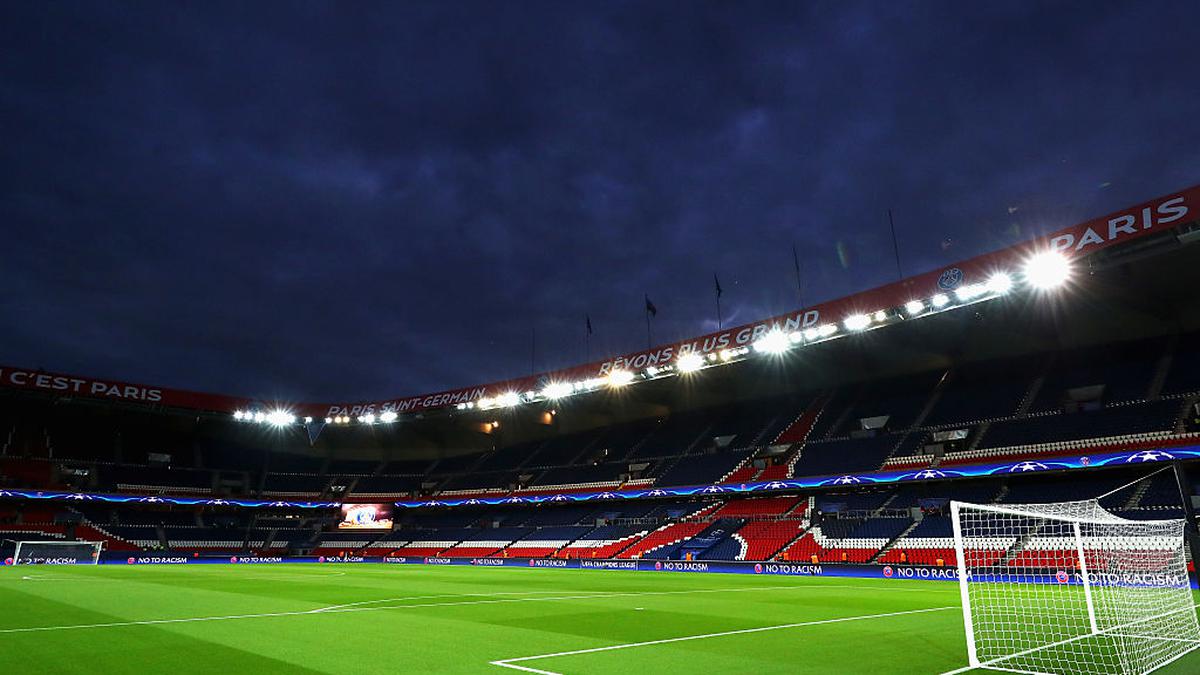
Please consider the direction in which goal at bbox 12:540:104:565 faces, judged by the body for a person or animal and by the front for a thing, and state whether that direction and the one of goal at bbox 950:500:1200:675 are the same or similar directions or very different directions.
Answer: very different directions

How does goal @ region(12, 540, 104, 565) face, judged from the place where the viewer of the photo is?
facing the viewer

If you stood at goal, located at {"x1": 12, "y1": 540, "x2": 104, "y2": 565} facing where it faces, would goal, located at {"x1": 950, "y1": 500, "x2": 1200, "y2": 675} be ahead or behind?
ahead

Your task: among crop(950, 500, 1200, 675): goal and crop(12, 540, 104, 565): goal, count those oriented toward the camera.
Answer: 1

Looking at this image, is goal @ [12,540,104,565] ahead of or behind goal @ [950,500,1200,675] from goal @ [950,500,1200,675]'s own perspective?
ahead

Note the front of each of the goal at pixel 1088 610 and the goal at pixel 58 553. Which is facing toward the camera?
the goal at pixel 58 553

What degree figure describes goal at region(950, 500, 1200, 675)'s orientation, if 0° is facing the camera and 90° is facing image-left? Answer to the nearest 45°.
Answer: approximately 135°

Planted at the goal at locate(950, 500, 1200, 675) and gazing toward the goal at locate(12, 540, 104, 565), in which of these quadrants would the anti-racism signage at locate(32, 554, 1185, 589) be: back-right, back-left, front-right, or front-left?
front-right

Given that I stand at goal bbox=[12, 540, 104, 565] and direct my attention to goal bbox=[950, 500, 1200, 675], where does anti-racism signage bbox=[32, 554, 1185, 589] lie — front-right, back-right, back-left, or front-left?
front-left
